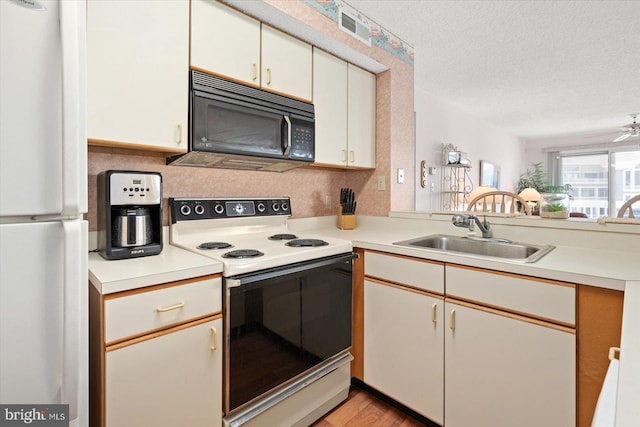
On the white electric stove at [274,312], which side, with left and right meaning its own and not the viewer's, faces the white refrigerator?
right

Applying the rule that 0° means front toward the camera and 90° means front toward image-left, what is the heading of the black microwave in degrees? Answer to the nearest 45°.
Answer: approximately 315°

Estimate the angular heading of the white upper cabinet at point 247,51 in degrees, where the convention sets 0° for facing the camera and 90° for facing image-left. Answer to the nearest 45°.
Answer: approximately 315°

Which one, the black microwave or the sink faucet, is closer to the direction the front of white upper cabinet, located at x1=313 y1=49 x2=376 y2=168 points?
the sink faucet

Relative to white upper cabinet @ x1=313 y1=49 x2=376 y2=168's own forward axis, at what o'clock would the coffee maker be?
The coffee maker is roughly at 3 o'clock from the white upper cabinet.

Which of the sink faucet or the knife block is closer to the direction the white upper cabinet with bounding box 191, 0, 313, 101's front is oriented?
the sink faucet

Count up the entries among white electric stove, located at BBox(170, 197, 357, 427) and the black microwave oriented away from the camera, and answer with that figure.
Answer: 0

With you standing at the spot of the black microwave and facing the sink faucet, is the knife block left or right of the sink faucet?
left

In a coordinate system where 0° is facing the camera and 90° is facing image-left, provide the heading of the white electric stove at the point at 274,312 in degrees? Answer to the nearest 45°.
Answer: approximately 315°
